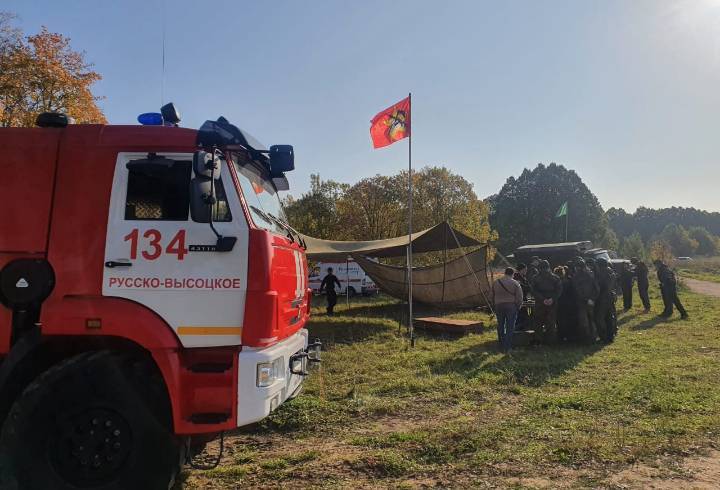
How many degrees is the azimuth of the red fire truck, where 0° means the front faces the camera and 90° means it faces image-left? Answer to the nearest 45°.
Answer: approximately 270°

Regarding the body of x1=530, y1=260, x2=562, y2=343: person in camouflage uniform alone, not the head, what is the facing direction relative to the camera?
away from the camera

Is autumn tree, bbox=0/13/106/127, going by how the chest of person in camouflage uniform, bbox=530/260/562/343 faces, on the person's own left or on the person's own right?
on the person's own left

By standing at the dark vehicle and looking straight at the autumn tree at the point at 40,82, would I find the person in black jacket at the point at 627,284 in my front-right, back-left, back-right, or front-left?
back-left

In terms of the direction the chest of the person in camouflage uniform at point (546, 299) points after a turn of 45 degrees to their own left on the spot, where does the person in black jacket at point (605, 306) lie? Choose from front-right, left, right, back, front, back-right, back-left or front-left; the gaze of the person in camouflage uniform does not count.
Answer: right
